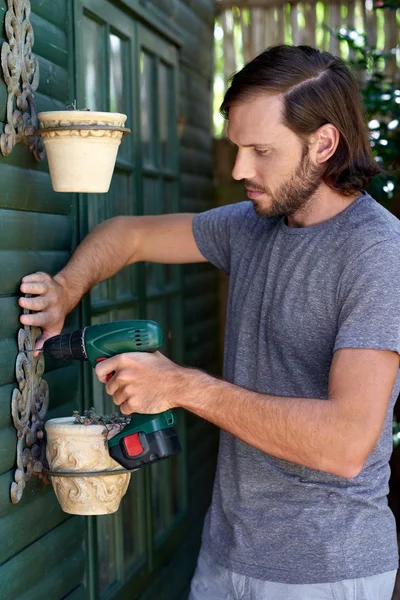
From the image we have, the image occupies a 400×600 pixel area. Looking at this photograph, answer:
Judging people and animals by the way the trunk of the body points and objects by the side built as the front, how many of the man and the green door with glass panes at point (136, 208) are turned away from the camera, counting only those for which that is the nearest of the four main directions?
0

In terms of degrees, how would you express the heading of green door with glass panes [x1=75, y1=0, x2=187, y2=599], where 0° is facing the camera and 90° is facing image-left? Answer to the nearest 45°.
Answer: approximately 315°

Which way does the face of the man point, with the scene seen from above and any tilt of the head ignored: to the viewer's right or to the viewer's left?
to the viewer's left

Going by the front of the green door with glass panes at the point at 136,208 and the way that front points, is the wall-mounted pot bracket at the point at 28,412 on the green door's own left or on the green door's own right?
on the green door's own right

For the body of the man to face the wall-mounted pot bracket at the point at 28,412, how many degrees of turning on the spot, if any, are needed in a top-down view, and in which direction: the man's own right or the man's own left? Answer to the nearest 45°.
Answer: approximately 45° to the man's own right

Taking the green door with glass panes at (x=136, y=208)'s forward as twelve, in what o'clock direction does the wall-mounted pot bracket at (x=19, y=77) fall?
The wall-mounted pot bracket is roughly at 2 o'clock from the green door with glass panes.

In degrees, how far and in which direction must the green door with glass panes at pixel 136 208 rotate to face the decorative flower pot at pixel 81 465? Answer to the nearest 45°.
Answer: approximately 45° to its right

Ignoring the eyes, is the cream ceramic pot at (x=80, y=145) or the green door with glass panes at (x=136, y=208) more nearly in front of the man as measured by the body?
the cream ceramic pot

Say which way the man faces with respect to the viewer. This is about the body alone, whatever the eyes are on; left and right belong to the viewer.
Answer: facing the viewer and to the left of the viewer

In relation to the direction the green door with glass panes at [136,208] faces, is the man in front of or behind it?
in front
